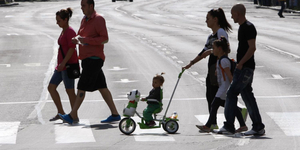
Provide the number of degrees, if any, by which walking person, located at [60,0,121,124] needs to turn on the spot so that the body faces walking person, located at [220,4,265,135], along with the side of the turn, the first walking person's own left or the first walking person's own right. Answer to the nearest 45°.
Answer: approximately 135° to the first walking person's own left

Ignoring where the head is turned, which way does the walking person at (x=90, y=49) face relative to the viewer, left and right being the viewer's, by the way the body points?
facing to the left of the viewer

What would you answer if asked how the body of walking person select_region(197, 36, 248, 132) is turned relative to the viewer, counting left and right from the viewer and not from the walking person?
facing to the left of the viewer

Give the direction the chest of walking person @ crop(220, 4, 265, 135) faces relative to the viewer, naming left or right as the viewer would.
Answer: facing to the left of the viewer

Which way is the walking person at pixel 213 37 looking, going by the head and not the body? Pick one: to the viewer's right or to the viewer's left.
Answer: to the viewer's left

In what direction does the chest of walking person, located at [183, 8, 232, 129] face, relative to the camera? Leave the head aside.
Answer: to the viewer's left

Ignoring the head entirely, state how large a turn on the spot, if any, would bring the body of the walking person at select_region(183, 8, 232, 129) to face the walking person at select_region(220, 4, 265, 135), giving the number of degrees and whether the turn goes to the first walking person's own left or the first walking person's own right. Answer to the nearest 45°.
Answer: approximately 135° to the first walking person's own left
